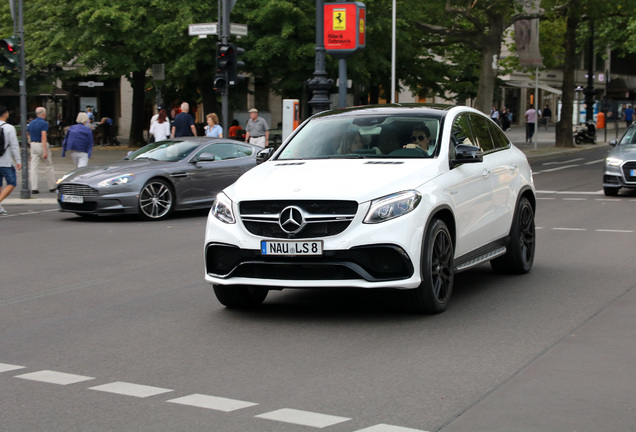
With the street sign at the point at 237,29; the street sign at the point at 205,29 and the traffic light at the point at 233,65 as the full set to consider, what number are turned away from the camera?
0

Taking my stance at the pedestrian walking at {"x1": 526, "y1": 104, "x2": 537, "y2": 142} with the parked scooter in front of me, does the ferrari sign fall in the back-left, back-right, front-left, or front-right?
back-right

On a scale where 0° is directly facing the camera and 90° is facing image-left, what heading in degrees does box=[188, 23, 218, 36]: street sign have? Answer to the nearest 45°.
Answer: approximately 0°

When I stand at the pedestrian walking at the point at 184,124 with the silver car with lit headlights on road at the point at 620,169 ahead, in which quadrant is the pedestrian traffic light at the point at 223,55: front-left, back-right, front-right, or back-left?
front-right

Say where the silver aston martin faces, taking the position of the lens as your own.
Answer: facing the viewer and to the left of the viewer

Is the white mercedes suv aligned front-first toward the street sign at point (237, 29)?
no

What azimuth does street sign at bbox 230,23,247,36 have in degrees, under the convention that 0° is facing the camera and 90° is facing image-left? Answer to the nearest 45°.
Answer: approximately 0°
